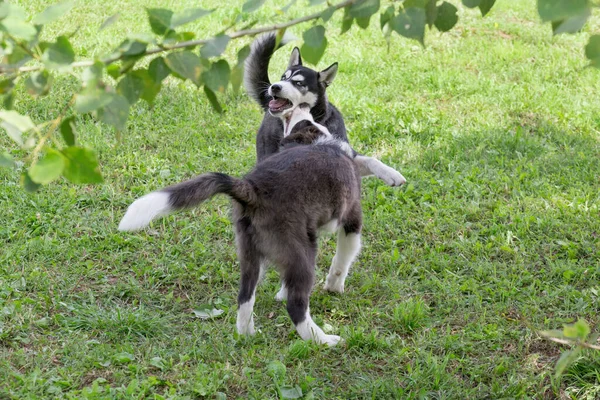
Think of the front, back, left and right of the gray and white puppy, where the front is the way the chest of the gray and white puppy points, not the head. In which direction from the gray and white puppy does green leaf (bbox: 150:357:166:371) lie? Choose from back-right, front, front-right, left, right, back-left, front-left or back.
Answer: back

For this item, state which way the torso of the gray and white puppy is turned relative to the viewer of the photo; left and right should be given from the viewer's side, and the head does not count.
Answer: facing away from the viewer and to the right of the viewer

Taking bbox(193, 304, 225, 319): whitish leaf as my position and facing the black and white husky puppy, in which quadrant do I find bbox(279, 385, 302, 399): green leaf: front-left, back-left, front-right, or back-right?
back-right

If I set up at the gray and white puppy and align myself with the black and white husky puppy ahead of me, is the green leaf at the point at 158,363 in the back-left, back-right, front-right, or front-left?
back-left

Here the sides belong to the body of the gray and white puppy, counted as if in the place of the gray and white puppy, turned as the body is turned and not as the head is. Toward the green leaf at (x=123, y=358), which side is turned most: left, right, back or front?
back

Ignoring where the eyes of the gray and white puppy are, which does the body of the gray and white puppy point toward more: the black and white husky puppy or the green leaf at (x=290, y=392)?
the black and white husky puppy

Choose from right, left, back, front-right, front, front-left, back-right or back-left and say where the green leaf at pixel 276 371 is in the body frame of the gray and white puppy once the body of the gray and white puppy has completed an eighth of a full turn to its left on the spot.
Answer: back

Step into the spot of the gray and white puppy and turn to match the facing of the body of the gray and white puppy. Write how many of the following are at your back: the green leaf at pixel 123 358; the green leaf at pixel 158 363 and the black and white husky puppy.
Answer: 2
